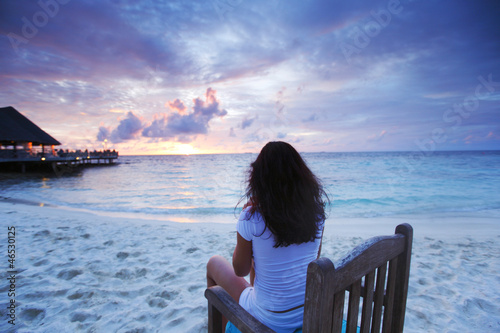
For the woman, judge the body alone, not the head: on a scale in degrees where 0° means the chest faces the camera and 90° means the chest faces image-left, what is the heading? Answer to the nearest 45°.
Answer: approximately 135°

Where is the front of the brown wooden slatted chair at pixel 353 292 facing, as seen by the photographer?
facing away from the viewer and to the left of the viewer

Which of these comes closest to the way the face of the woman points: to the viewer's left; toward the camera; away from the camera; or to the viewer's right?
away from the camera

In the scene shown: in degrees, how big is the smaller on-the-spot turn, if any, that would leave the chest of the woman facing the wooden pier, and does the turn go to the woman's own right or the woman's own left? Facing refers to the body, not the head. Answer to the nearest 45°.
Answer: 0° — they already face it
